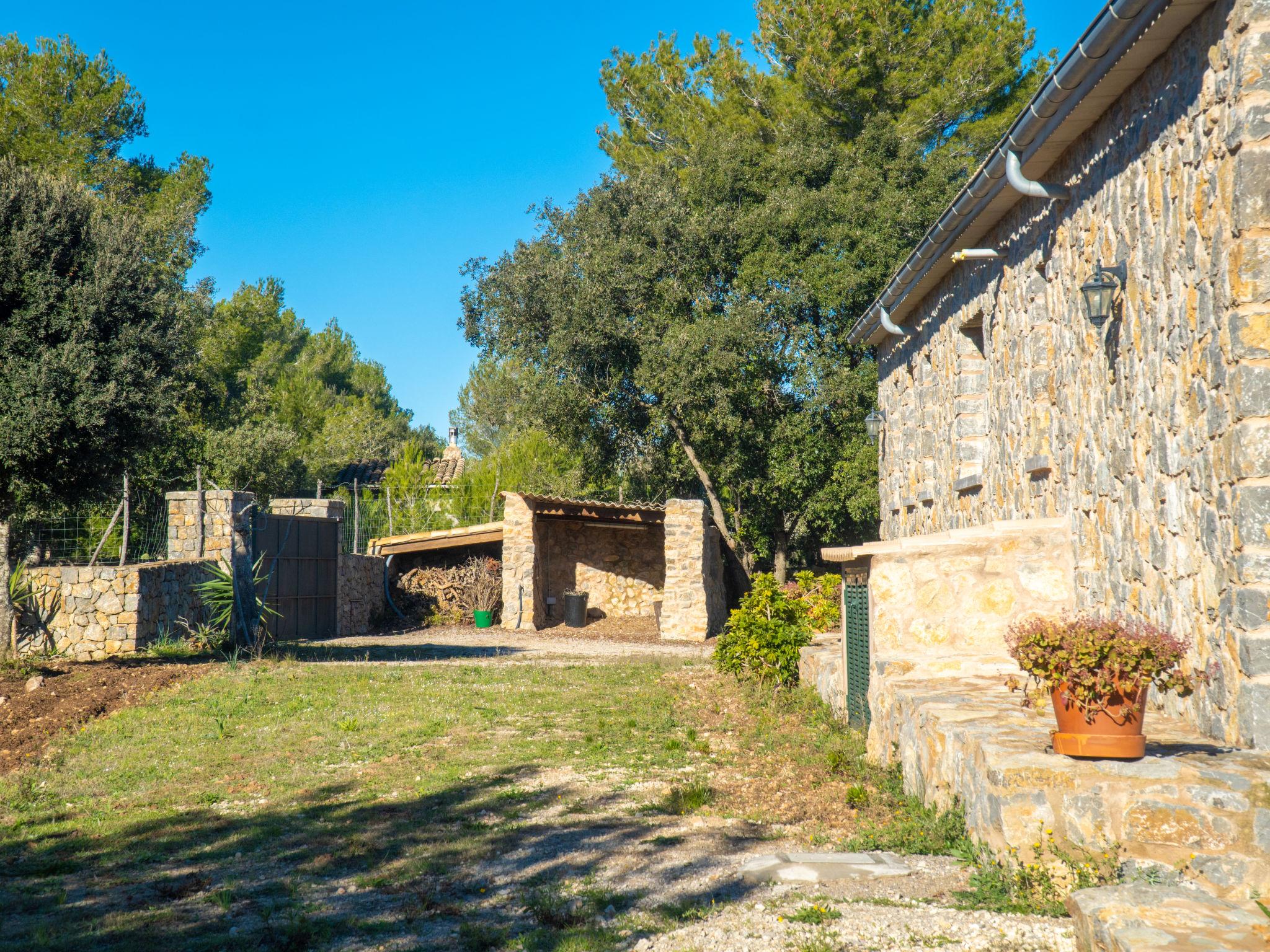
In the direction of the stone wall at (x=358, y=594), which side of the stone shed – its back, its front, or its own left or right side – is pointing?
right

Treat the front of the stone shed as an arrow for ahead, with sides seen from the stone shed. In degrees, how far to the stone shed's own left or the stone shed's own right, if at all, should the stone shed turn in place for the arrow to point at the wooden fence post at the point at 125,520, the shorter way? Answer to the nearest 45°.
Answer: approximately 45° to the stone shed's own right

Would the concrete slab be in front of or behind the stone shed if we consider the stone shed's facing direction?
in front

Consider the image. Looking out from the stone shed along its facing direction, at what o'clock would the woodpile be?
The woodpile is roughly at 4 o'clock from the stone shed.

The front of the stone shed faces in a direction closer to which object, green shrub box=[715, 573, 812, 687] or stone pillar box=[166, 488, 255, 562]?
the green shrub

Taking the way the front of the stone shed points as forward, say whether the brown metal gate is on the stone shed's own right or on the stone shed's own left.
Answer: on the stone shed's own right

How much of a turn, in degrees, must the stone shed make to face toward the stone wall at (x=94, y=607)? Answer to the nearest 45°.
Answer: approximately 45° to its right

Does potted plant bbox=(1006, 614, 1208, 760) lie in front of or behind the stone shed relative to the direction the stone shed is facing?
in front

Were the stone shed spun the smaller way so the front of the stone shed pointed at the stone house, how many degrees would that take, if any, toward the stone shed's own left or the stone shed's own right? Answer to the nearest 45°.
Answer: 0° — it already faces it

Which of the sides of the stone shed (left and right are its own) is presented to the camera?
front

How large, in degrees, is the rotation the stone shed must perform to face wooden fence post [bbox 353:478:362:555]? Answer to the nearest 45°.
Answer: approximately 90° to its right

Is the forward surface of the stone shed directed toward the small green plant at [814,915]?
yes

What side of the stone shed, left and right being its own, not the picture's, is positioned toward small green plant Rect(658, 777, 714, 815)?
front
